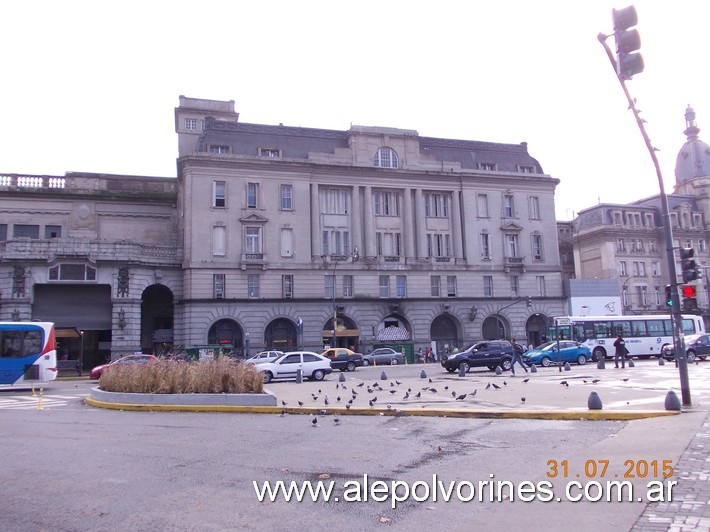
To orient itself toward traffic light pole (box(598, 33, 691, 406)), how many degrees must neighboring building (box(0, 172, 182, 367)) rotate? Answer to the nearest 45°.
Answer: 0° — it already faces it

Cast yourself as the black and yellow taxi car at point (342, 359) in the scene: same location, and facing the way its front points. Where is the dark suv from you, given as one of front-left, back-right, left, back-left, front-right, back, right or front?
back-left

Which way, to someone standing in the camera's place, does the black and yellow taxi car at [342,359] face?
facing to the left of the viewer

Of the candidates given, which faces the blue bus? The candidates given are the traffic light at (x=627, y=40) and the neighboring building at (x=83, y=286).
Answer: the neighboring building

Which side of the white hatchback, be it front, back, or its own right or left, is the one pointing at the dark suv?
back

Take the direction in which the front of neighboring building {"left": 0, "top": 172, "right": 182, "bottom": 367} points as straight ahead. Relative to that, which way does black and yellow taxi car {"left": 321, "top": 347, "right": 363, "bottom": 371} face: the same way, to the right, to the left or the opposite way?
to the right
